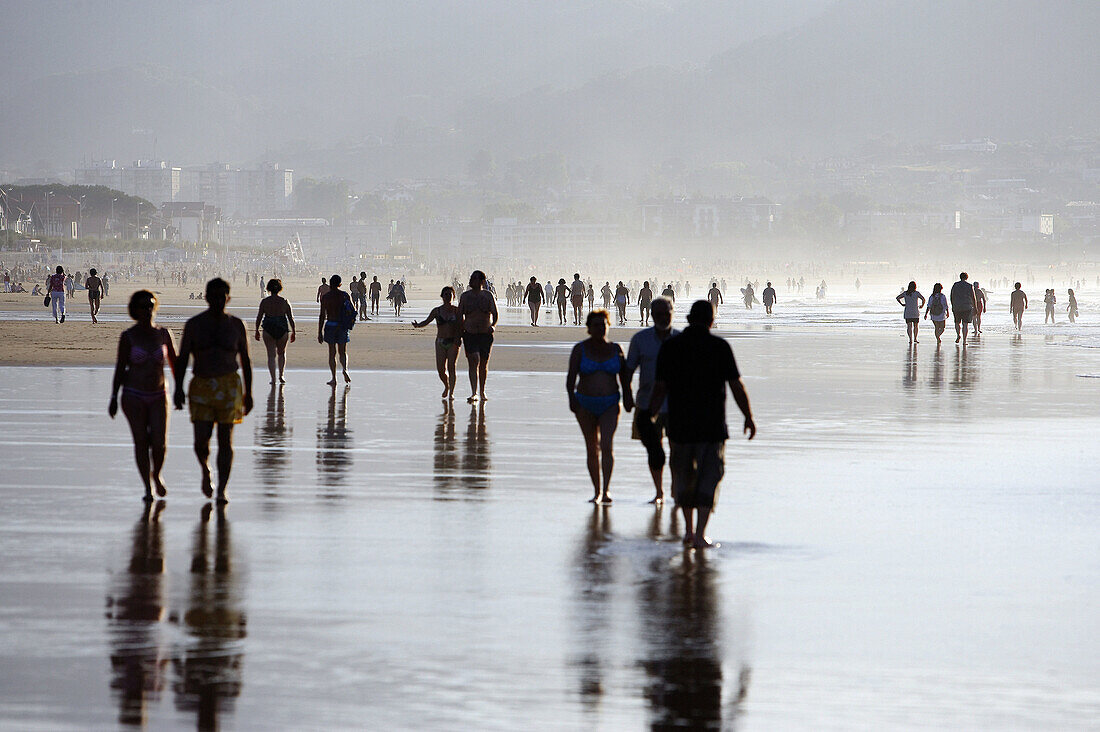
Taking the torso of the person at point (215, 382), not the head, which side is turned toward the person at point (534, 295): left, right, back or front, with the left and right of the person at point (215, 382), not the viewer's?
back

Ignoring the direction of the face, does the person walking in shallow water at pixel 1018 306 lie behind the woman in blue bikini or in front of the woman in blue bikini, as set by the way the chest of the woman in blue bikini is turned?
behind

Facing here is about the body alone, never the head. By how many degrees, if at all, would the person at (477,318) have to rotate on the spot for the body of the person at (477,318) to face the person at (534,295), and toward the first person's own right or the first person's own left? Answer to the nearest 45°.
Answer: approximately 180°

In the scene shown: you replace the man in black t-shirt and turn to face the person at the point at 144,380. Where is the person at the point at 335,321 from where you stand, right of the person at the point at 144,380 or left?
right

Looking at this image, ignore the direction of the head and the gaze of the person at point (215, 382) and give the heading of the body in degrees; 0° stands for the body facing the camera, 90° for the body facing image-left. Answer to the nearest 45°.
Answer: approximately 0°

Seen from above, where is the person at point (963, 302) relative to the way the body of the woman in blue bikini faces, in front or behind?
behind

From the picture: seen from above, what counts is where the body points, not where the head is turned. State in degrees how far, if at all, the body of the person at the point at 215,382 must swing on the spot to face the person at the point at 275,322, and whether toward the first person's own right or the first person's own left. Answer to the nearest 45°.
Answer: approximately 180°

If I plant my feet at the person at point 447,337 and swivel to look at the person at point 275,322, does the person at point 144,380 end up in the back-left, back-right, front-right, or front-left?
back-left

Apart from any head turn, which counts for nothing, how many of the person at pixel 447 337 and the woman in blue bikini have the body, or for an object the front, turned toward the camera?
2

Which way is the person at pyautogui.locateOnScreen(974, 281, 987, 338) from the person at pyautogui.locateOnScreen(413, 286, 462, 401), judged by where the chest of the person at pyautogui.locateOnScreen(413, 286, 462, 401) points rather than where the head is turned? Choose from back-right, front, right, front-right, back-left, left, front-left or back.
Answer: back-left

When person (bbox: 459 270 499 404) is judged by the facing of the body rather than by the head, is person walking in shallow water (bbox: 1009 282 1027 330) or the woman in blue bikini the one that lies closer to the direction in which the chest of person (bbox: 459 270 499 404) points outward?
the woman in blue bikini
